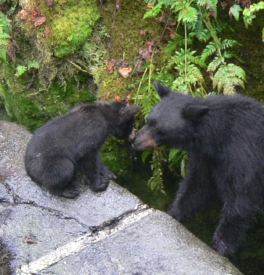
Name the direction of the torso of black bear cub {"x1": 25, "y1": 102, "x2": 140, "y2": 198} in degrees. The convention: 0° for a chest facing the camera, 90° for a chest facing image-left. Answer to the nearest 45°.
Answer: approximately 270°

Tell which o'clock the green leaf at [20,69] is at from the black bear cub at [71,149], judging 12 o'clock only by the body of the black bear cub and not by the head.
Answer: The green leaf is roughly at 8 o'clock from the black bear cub.

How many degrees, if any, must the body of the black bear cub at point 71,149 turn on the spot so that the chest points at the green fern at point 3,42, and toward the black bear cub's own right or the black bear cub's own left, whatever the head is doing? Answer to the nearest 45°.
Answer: approximately 135° to the black bear cub's own left
